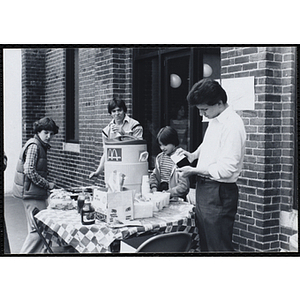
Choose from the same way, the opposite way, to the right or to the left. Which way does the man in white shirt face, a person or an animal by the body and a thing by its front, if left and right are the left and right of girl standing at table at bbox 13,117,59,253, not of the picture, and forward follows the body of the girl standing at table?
the opposite way

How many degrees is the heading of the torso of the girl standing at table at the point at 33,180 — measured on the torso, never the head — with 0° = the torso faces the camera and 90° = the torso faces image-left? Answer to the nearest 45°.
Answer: approximately 270°

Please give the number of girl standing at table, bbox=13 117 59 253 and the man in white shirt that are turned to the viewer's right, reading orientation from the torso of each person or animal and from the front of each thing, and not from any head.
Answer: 1

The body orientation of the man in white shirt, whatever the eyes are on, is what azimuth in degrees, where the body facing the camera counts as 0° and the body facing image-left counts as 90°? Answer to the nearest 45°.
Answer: approximately 90°
